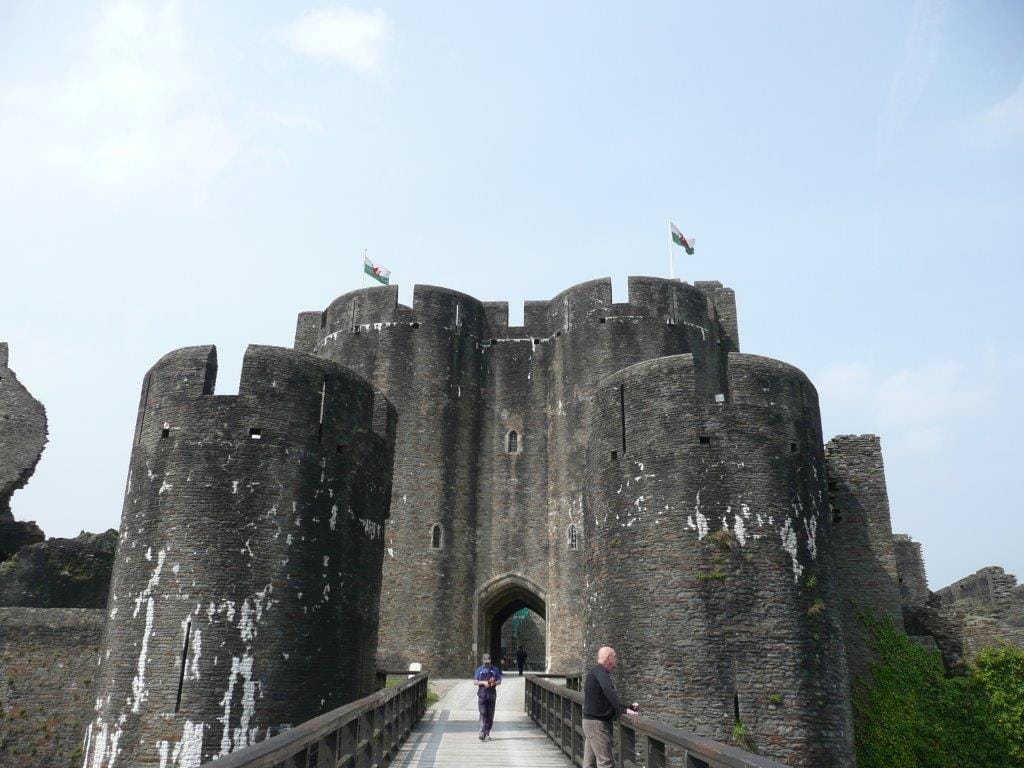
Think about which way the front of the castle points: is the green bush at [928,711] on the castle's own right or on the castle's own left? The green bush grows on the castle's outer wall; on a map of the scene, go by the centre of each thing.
on the castle's own left

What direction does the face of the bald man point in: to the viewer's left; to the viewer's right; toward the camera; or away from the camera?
to the viewer's right

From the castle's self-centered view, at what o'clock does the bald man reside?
The bald man is roughly at 11 o'clock from the castle.

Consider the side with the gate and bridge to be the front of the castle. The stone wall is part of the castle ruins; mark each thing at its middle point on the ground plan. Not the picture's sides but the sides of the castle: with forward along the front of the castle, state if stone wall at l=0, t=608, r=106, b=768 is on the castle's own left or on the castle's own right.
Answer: on the castle's own right

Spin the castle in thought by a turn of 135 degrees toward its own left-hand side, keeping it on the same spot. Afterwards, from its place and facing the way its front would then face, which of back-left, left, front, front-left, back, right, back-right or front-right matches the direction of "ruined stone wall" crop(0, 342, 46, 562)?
left

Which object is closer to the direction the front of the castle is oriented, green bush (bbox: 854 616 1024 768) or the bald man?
the bald man
